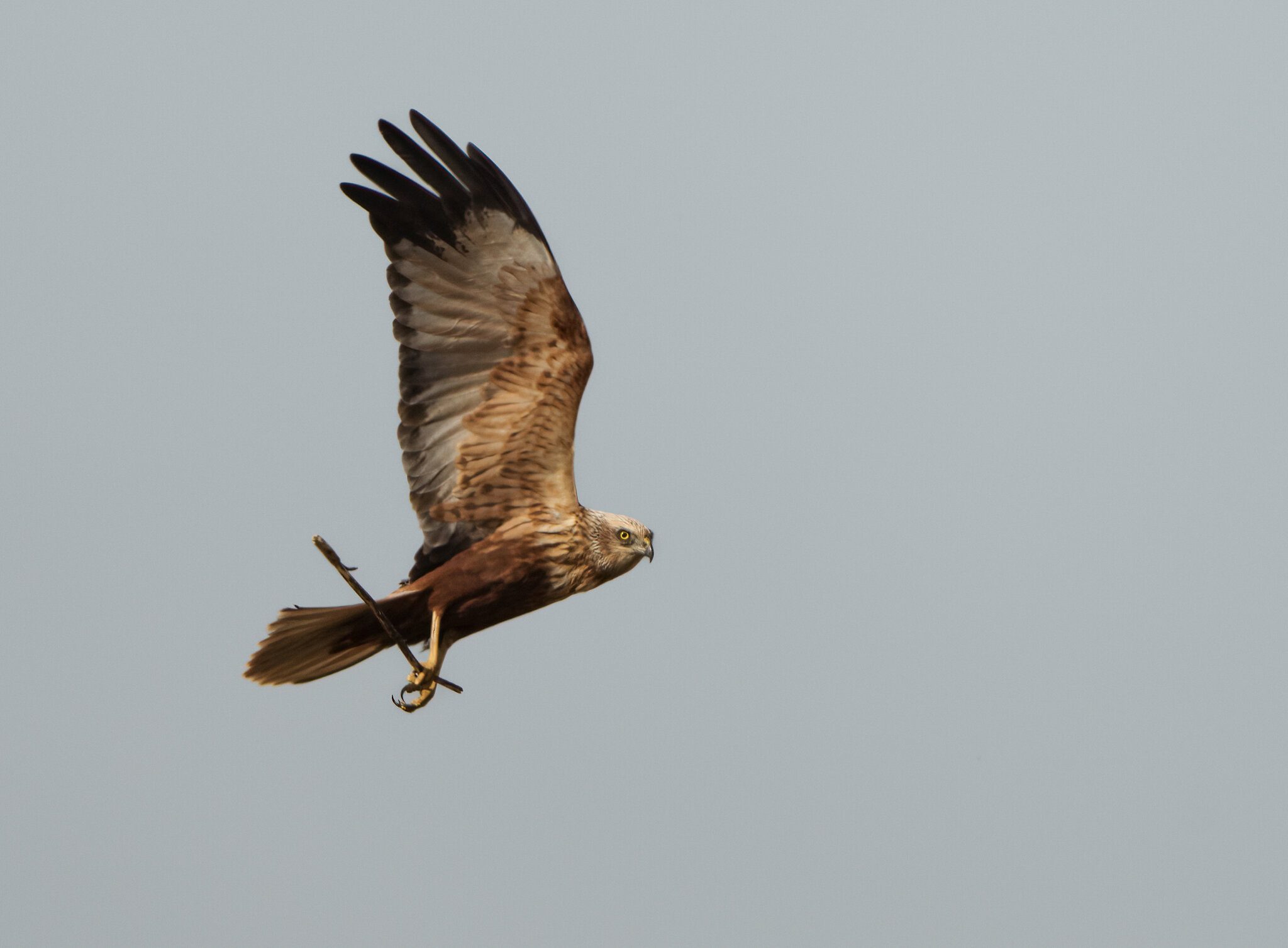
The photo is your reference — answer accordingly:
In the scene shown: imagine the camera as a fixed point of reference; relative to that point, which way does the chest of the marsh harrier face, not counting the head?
to the viewer's right
